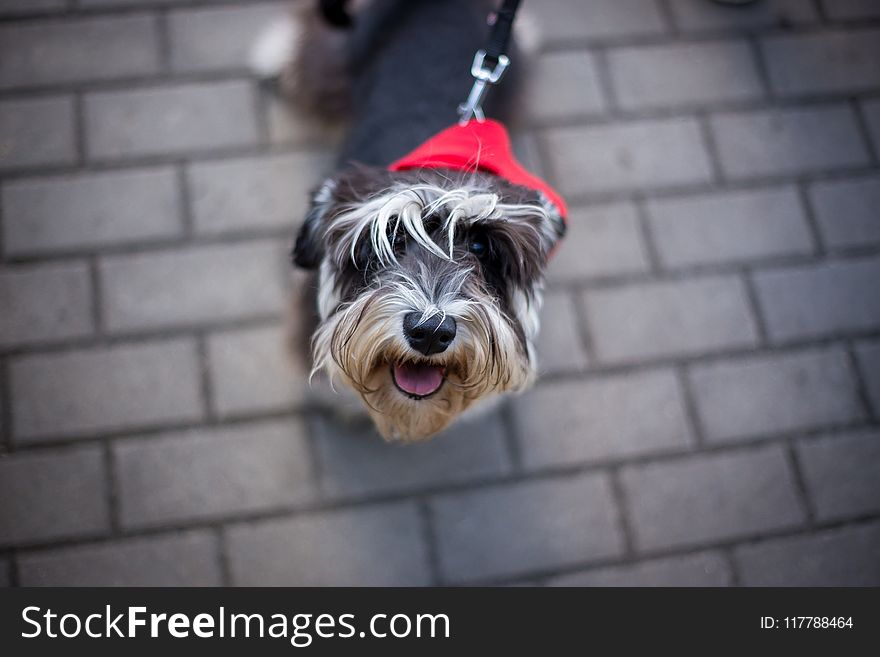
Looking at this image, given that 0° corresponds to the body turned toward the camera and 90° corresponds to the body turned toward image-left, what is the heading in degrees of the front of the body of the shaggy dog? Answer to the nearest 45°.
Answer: approximately 0°

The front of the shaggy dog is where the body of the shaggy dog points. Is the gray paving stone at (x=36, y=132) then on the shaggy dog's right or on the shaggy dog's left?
on the shaggy dog's right

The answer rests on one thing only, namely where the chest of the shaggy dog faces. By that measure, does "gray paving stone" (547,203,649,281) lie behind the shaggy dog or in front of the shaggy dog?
behind
